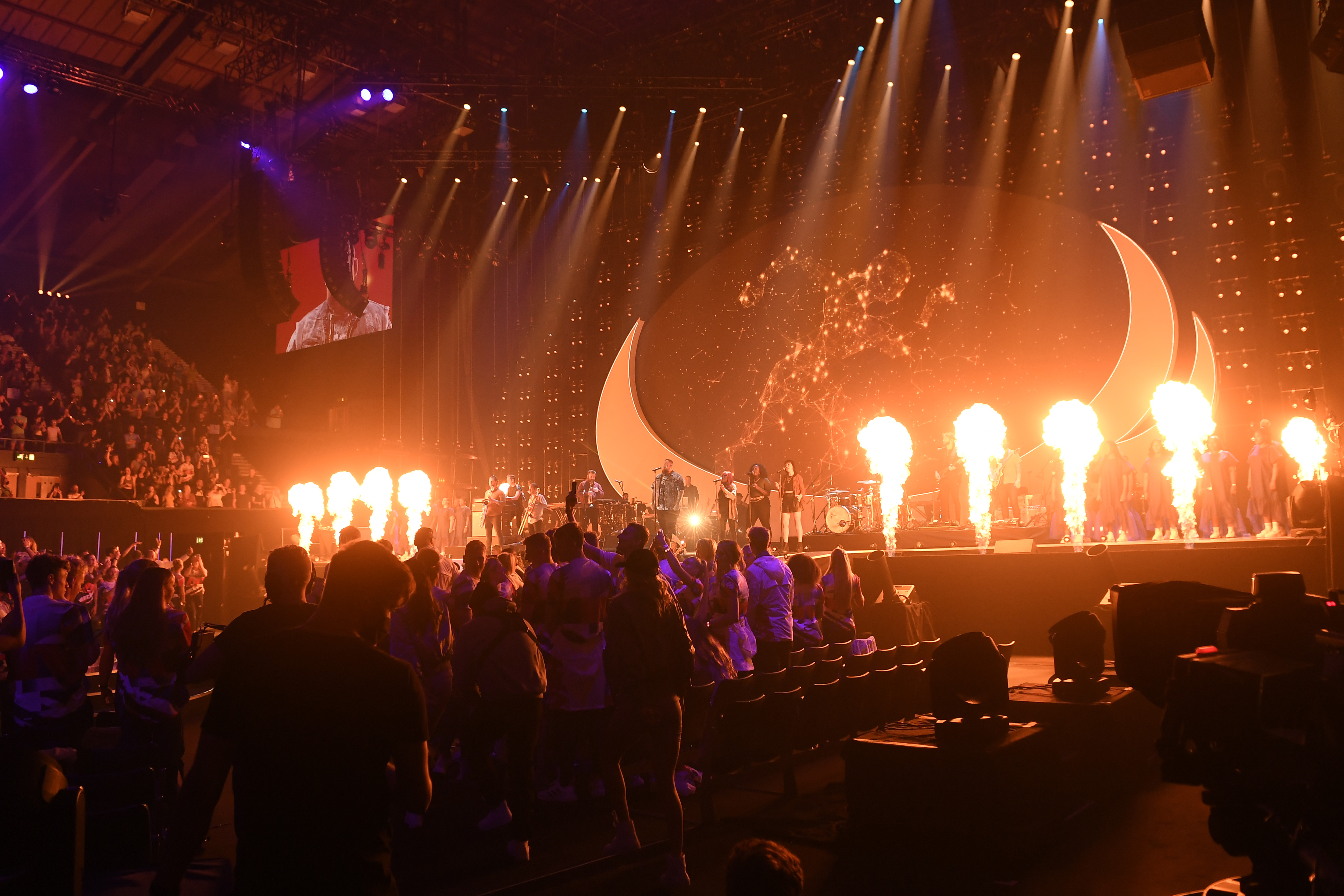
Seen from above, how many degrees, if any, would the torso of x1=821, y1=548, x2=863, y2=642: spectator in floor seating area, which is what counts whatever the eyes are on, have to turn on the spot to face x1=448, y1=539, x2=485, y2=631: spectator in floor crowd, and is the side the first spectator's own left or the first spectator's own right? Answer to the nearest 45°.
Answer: approximately 135° to the first spectator's own left

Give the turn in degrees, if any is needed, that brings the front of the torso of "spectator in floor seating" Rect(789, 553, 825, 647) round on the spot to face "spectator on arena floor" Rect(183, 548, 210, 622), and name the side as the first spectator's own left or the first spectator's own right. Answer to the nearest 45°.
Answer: approximately 45° to the first spectator's own left

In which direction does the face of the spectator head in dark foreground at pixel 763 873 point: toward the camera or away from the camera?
away from the camera

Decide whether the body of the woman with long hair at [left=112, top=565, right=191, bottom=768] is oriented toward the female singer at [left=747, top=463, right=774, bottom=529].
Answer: yes

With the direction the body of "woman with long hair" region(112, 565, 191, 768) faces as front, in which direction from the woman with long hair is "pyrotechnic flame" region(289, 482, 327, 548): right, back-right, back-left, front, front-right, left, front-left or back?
front-left

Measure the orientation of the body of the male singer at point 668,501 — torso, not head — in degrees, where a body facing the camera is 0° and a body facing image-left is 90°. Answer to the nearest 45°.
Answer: approximately 45°

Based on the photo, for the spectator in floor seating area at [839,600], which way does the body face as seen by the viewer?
away from the camera

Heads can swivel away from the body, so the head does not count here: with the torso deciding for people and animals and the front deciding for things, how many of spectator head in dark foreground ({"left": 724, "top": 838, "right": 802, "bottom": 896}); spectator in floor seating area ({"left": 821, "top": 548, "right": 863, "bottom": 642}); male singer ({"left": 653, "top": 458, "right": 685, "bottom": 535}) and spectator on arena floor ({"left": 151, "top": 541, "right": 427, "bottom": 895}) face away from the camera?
3

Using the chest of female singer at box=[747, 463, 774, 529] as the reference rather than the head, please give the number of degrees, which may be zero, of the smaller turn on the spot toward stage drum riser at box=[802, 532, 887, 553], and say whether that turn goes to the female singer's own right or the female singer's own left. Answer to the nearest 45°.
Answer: approximately 90° to the female singer's own left

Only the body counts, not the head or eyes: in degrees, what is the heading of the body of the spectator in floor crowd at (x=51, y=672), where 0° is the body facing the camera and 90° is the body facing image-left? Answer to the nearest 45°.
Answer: approximately 225°

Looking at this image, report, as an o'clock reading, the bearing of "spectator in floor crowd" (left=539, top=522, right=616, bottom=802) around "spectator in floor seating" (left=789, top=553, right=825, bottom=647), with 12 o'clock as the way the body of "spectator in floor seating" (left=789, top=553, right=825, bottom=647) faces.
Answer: "spectator in floor crowd" (left=539, top=522, right=616, bottom=802) is roughly at 7 o'clock from "spectator in floor seating" (left=789, top=553, right=825, bottom=647).

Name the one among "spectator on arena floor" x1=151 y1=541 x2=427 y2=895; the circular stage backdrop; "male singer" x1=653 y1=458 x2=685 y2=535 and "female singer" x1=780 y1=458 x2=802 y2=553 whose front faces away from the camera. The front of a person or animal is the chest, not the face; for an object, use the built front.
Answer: the spectator on arena floor

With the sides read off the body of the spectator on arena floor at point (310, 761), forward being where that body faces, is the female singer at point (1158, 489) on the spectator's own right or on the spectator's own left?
on the spectator's own right

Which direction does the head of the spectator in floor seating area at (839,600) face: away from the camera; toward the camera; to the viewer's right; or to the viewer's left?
away from the camera

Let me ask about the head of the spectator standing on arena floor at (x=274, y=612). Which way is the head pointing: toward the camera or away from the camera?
away from the camera

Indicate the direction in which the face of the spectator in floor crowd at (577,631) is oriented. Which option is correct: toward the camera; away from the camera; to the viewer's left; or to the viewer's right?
away from the camera
